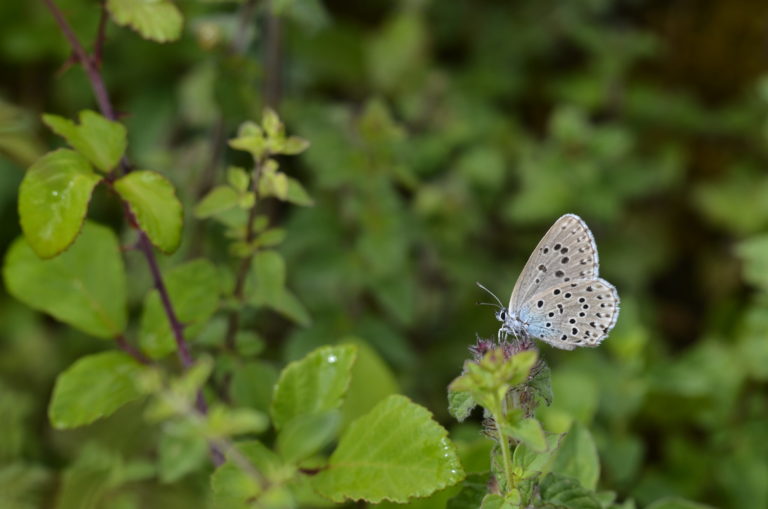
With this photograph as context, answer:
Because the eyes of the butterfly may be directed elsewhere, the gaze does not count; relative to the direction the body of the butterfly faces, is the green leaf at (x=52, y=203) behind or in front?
in front

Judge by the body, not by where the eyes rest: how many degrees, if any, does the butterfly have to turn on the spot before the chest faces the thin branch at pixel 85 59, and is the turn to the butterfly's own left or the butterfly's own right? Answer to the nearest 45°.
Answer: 0° — it already faces it

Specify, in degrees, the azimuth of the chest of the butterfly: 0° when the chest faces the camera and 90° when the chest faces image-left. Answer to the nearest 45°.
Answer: approximately 90°

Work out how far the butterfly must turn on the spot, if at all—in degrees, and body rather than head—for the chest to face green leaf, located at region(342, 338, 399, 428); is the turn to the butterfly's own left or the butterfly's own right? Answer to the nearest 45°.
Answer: approximately 45° to the butterfly's own right
